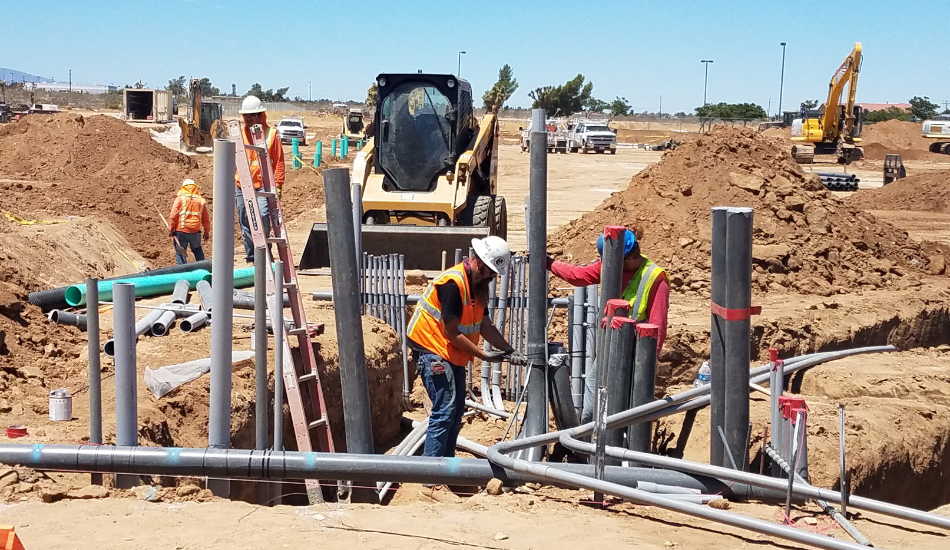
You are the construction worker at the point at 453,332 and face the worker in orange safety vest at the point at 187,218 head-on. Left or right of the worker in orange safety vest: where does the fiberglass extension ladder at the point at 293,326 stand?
left

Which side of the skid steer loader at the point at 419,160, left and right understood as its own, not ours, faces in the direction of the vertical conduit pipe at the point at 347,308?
front

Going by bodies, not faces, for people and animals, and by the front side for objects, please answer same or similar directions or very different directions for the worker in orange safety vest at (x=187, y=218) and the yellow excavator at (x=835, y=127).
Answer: very different directions

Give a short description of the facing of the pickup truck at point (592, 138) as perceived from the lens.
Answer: facing the viewer and to the right of the viewer

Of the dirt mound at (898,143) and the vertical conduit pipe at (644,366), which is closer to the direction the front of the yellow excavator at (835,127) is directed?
the vertical conduit pipe

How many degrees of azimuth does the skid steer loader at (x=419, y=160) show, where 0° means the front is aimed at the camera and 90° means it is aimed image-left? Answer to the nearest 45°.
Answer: approximately 0°

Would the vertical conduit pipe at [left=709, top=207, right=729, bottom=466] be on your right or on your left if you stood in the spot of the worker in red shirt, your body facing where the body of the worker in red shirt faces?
on your left

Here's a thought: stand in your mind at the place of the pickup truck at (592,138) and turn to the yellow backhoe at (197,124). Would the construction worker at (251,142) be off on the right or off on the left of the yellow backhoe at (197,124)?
left
